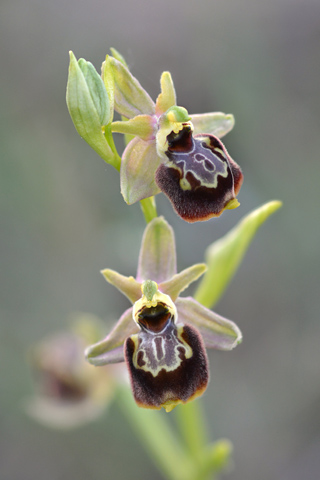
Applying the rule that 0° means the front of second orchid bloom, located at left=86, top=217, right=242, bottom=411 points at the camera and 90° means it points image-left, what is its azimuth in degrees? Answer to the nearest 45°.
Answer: approximately 0°

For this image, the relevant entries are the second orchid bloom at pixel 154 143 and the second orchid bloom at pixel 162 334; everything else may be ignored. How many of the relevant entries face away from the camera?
0

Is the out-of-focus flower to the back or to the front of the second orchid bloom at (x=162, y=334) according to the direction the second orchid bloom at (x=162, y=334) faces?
to the back
